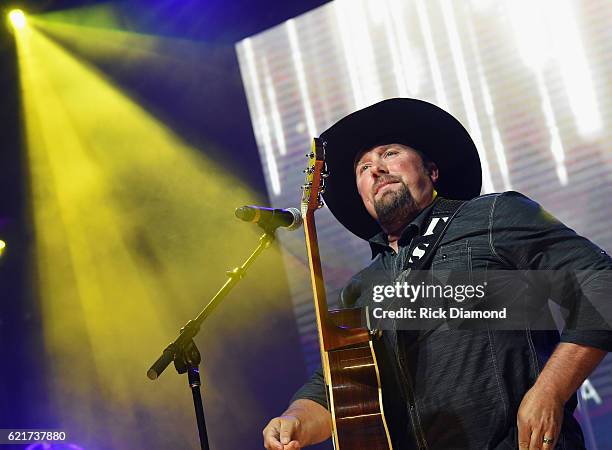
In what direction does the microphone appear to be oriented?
to the viewer's right

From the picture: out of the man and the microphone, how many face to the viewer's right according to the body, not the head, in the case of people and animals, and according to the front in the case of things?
1

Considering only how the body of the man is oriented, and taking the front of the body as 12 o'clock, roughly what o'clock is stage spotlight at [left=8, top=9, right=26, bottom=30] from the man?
The stage spotlight is roughly at 3 o'clock from the man.

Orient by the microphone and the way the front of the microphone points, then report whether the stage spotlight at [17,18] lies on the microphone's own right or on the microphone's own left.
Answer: on the microphone's own left

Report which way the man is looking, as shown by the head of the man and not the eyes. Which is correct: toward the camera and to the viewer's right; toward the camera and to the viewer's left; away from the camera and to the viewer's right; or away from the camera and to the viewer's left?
toward the camera and to the viewer's left

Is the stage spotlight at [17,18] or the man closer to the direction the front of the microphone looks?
the man

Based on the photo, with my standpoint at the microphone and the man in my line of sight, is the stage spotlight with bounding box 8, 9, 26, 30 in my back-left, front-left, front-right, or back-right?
back-left

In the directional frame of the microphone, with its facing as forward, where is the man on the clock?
The man is roughly at 1 o'clock from the microphone.

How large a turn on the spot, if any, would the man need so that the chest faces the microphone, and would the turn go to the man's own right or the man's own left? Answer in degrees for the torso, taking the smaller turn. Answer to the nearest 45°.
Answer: approximately 45° to the man's own right

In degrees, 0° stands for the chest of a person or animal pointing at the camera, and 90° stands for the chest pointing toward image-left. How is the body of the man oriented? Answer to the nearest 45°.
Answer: approximately 45°
